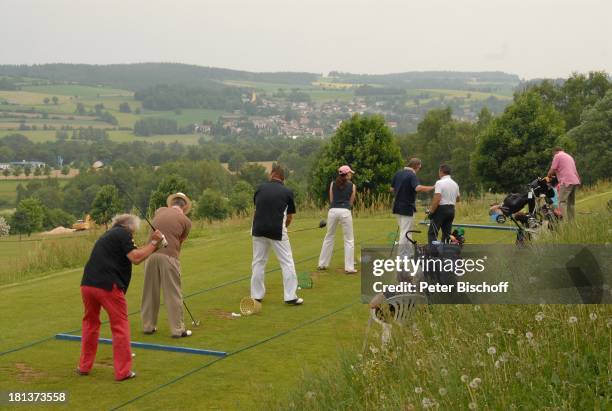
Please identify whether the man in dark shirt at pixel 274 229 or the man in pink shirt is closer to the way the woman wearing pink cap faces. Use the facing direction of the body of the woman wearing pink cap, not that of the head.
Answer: the man in pink shirt

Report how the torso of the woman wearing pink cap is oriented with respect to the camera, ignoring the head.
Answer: away from the camera

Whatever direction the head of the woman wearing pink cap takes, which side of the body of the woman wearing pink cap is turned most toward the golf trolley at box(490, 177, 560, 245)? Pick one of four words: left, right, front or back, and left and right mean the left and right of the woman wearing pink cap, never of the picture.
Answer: right

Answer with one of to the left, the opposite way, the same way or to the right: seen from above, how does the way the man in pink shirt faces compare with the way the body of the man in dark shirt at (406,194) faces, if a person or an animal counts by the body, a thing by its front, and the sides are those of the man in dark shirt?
to the left

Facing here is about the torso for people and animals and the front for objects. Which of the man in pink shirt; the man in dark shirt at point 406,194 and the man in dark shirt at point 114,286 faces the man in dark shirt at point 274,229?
the man in dark shirt at point 114,286

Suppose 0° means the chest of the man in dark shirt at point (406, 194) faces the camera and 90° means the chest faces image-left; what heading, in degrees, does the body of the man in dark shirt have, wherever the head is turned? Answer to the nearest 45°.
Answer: approximately 225°

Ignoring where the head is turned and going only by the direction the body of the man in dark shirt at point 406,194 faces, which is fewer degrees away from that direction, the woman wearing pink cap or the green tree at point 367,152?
the green tree

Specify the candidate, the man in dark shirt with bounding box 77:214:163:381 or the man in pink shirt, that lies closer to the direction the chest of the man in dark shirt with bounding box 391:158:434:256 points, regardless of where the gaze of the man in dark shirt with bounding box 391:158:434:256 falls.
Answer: the man in pink shirt

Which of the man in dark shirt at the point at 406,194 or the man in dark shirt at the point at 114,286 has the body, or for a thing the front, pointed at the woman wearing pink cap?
the man in dark shirt at the point at 114,286

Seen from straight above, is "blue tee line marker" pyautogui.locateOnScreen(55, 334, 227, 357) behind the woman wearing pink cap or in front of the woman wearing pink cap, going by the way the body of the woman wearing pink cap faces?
behind
